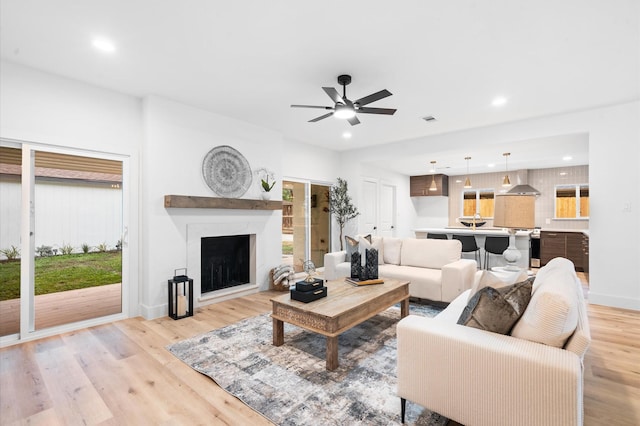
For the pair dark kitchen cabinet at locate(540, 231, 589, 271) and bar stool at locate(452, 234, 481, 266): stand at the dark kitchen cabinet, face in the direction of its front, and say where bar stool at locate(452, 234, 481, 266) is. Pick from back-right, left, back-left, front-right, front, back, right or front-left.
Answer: front-right

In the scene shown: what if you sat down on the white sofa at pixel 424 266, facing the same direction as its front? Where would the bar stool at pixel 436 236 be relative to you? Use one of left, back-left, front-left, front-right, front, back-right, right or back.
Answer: back-right

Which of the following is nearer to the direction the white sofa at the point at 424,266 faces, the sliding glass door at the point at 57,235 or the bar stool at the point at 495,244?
the sliding glass door

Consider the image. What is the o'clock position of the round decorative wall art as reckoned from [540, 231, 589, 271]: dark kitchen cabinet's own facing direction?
The round decorative wall art is roughly at 1 o'clock from the dark kitchen cabinet.

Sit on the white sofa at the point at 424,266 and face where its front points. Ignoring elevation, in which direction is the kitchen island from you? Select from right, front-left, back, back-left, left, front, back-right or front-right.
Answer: back

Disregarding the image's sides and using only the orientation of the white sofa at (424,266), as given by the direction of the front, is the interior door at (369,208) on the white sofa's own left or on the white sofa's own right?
on the white sofa's own right

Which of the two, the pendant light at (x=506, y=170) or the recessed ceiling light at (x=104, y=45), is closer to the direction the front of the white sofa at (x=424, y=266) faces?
the recessed ceiling light

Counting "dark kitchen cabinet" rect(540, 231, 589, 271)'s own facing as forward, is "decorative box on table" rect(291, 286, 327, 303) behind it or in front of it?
in front

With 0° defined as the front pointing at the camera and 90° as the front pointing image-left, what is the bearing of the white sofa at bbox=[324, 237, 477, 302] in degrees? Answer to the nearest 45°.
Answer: approximately 45°

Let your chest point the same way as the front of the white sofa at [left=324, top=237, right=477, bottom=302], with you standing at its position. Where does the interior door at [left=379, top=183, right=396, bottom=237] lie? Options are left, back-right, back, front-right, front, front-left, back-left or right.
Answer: back-right

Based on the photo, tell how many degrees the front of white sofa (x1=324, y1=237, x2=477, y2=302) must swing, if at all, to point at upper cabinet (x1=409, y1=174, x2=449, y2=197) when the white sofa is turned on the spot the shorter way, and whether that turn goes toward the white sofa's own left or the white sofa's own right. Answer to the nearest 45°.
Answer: approximately 135° to the white sofa's own right

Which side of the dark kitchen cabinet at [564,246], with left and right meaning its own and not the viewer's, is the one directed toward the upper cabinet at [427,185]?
right

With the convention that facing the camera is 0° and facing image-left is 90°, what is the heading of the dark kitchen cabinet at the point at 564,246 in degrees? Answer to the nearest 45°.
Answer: approximately 0°
